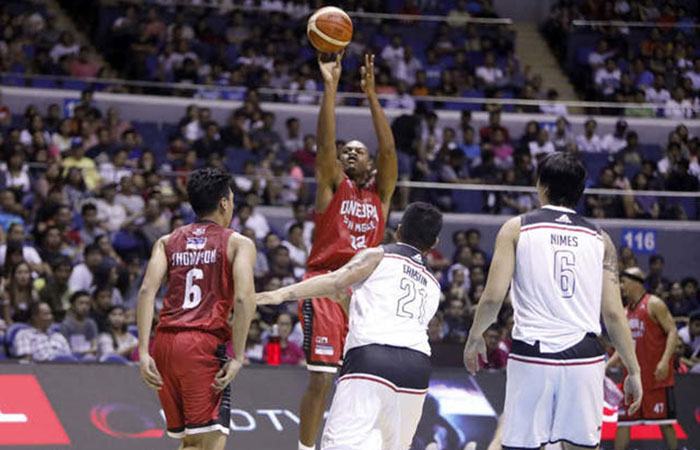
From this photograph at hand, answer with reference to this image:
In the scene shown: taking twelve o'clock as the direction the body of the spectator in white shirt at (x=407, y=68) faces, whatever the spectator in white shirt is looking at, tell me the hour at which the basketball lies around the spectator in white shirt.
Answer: The basketball is roughly at 12 o'clock from the spectator in white shirt.

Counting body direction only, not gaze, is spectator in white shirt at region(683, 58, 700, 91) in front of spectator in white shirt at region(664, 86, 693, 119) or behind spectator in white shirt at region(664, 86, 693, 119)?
behind

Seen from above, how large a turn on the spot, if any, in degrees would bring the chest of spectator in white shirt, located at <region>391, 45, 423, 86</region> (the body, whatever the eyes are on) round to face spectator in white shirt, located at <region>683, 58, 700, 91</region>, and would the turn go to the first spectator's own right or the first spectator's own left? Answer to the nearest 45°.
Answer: approximately 90° to the first spectator's own left

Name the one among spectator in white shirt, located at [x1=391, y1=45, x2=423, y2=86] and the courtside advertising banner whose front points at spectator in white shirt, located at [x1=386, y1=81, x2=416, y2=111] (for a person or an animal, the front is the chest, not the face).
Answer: spectator in white shirt, located at [x1=391, y1=45, x2=423, y2=86]

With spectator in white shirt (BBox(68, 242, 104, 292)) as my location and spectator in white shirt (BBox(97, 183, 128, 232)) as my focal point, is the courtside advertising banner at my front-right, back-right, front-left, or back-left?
back-right

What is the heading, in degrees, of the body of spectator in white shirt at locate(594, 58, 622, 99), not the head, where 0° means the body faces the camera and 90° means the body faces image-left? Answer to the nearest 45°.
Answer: approximately 0°
